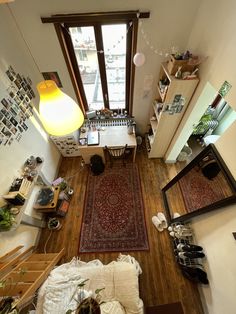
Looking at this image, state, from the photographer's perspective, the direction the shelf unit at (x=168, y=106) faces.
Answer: facing to the left of the viewer

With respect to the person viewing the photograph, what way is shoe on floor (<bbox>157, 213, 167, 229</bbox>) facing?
facing away from the viewer and to the left of the viewer

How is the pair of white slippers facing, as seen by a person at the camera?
facing away from the viewer and to the left of the viewer

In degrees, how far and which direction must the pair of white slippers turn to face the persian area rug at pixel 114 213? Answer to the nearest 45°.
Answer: approximately 45° to its left

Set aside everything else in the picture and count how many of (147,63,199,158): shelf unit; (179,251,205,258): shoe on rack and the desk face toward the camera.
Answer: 1
